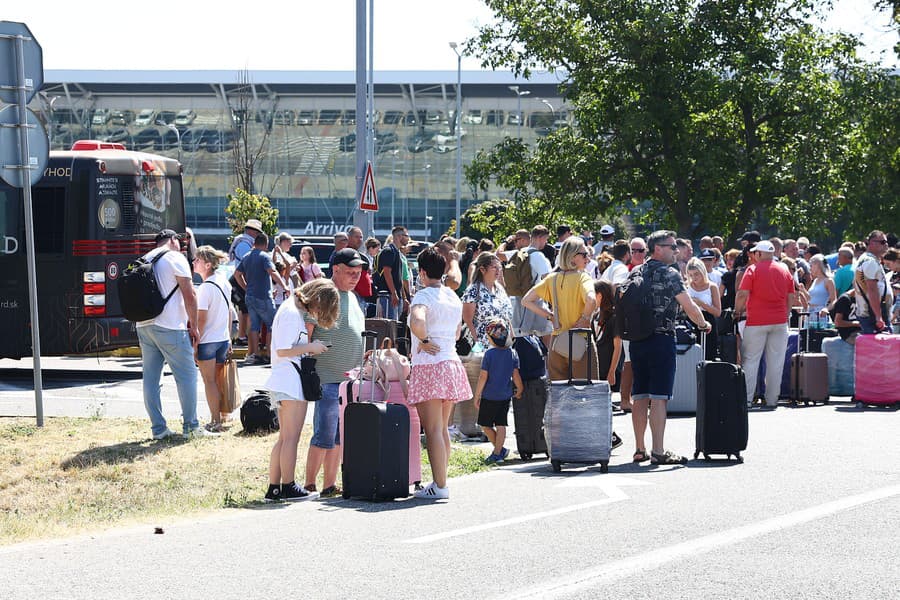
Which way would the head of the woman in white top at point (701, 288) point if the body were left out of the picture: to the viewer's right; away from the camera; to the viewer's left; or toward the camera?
toward the camera

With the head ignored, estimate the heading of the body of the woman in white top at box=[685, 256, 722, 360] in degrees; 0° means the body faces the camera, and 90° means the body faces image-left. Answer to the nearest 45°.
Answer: approximately 45°

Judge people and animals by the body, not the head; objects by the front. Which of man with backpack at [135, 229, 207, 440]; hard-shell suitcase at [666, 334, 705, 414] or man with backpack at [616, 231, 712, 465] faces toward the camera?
the hard-shell suitcase

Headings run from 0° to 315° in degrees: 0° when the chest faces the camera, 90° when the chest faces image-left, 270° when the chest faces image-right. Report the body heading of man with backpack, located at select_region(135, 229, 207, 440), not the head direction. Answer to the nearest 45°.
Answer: approximately 225°

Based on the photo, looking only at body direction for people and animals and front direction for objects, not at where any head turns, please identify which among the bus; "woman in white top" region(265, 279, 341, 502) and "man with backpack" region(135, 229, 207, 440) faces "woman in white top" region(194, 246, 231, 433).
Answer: the man with backpack

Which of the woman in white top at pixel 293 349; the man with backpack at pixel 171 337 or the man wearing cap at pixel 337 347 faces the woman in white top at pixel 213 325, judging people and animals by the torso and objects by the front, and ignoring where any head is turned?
the man with backpack

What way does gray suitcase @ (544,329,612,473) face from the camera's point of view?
toward the camera

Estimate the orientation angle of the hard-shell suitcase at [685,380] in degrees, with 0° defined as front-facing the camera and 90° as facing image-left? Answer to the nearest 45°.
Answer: approximately 0°

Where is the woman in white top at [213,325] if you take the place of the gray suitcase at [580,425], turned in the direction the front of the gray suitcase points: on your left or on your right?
on your right

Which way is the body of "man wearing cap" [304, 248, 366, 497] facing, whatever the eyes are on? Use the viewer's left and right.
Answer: facing the viewer and to the right of the viewer

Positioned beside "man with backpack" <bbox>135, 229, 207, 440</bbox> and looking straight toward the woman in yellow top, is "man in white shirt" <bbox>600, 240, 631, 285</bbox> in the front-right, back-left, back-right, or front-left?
front-left
